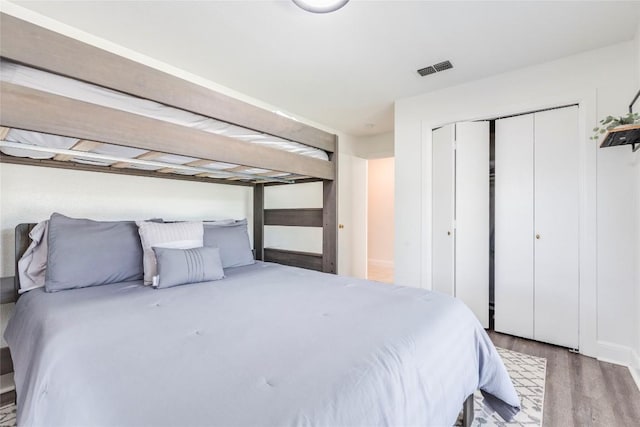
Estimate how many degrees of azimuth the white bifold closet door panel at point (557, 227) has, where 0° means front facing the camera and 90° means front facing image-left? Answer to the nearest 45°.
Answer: approximately 45°

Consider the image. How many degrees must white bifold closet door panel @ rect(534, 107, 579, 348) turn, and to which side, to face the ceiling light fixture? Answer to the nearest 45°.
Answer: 0° — it already faces it

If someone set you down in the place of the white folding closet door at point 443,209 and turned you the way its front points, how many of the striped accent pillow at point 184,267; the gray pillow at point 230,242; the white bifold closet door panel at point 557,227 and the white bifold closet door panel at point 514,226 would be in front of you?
2

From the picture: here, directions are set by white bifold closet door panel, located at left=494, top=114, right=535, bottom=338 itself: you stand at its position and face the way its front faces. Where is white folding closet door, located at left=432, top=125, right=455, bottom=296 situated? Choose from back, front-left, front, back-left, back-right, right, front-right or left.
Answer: front-right

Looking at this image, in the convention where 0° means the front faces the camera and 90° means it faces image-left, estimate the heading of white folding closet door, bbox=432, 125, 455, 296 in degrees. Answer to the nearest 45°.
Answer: approximately 45°

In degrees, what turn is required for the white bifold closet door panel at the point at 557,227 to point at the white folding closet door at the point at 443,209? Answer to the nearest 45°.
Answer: approximately 45° to its right

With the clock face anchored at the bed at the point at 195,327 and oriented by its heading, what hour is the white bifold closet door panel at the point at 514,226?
The white bifold closet door panel is roughly at 10 o'clock from the bed.
